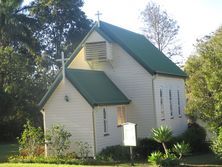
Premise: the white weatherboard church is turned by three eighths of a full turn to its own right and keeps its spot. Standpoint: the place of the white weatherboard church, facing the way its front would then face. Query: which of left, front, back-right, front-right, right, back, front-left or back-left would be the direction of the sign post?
back

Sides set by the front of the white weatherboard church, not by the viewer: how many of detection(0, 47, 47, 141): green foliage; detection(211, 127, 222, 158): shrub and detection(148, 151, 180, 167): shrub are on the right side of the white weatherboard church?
1

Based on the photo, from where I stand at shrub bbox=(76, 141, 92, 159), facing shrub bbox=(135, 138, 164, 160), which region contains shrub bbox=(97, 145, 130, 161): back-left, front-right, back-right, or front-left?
front-right

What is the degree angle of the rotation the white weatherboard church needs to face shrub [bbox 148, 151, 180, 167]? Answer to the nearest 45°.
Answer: approximately 45° to its left

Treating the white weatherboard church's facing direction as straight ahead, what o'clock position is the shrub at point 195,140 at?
The shrub is roughly at 7 o'clock from the white weatherboard church.

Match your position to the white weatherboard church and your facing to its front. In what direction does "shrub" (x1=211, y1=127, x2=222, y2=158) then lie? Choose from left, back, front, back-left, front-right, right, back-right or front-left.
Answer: left

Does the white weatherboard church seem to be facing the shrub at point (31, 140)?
yes

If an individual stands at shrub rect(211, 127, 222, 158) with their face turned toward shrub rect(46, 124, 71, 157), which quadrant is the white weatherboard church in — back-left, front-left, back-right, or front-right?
front-right

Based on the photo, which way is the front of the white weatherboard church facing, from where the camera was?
facing the viewer and to the left of the viewer

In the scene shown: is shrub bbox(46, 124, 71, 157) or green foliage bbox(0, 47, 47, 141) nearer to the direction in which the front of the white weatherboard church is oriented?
the shrub

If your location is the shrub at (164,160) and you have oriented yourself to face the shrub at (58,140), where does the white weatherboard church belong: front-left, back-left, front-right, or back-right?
front-right

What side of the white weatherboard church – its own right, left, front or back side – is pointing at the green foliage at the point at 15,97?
right
